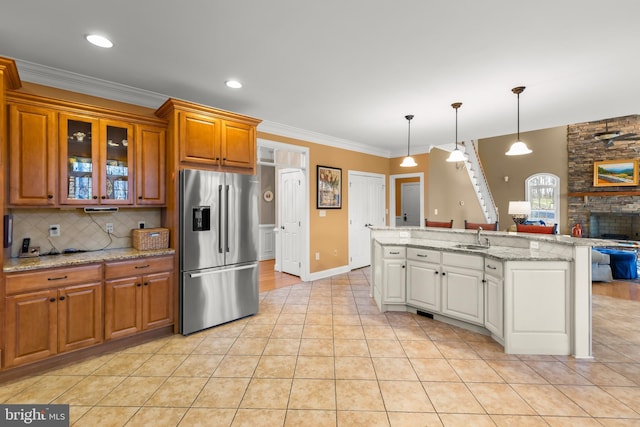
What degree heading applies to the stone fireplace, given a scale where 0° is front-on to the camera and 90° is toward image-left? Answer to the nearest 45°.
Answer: approximately 0°

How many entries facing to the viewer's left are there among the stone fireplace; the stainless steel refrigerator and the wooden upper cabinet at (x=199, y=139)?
0

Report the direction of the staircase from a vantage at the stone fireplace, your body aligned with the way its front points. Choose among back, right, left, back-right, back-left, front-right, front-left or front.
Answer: front-right

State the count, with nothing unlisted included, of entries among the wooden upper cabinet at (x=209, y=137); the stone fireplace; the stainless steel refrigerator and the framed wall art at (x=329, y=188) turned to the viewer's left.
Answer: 0

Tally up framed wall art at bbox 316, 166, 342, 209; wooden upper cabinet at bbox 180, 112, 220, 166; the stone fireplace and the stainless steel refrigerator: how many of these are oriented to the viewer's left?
0

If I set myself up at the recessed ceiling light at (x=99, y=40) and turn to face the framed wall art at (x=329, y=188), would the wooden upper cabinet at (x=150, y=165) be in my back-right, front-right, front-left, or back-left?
front-left

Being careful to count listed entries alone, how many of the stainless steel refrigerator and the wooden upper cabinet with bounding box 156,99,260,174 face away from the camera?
0

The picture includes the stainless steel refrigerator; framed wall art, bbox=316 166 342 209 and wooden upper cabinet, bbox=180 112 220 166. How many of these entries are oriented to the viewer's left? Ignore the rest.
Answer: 0

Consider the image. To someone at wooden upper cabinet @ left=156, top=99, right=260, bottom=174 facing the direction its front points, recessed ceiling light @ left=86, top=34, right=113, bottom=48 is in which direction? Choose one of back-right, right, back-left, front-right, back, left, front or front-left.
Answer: right

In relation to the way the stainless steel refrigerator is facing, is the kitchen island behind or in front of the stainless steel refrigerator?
in front

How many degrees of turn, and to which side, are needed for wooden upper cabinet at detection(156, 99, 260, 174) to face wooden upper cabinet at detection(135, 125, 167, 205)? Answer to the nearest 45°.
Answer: approximately 135° to its right

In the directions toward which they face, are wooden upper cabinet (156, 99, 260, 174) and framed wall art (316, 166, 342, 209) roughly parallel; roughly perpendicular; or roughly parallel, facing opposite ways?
roughly parallel

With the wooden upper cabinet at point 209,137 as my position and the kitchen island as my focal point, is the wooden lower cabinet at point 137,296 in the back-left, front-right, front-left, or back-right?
back-right

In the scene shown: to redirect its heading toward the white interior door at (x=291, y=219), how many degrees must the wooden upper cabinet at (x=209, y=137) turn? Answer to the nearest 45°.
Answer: approximately 90° to its left

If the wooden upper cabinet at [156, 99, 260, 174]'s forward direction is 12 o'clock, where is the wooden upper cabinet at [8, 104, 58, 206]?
the wooden upper cabinet at [8, 104, 58, 206] is roughly at 4 o'clock from the wooden upper cabinet at [156, 99, 260, 174].

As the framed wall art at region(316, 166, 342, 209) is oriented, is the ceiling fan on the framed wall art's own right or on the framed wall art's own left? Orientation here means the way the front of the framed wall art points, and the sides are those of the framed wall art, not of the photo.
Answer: on the framed wall art's own left
